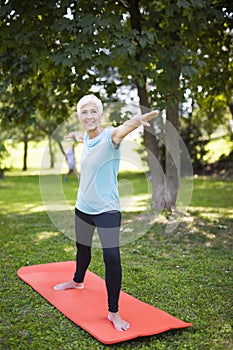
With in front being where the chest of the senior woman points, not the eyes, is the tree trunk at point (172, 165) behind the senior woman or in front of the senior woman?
behind

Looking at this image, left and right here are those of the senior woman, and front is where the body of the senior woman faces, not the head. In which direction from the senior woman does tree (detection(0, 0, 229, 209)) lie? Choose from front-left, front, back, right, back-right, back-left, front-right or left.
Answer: back-right

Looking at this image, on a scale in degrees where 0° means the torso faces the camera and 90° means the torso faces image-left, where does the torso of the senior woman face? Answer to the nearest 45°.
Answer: approximately 45°

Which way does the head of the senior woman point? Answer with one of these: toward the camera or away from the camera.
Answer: toward the camera
